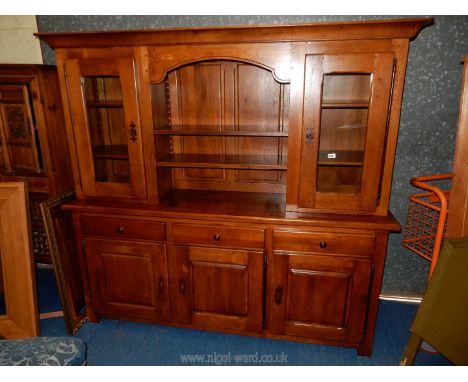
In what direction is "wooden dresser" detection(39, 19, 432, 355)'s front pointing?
toward the camera
